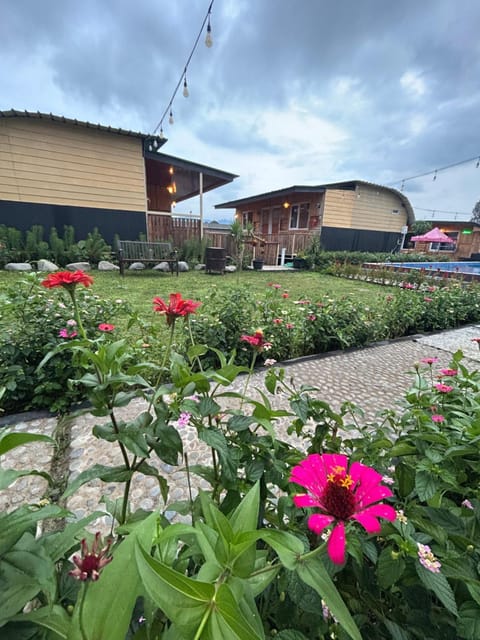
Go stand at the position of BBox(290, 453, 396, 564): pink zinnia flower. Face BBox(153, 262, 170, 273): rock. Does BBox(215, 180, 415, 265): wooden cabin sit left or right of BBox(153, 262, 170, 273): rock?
right

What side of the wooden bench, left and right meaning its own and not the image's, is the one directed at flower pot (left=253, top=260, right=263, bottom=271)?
left

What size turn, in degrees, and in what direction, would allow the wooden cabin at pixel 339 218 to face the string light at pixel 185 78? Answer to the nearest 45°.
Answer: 0° — it already faces it

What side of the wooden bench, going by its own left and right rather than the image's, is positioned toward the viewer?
front

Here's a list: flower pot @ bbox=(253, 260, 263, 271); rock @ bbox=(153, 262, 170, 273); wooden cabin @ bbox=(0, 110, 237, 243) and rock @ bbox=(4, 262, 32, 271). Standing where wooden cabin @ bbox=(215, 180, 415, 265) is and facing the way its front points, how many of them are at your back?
0

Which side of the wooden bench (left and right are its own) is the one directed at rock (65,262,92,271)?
right

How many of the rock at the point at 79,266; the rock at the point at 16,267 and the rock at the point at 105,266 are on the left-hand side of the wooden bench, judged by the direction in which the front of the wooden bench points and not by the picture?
0

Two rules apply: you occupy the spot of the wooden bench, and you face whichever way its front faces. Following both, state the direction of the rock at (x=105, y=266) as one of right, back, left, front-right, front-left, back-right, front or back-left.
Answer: right

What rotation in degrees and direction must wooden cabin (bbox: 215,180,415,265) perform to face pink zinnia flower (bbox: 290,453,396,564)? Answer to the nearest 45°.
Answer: approximately 45° to its left

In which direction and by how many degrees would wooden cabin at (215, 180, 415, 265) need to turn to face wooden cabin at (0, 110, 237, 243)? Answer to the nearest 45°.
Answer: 0° — it already faces it

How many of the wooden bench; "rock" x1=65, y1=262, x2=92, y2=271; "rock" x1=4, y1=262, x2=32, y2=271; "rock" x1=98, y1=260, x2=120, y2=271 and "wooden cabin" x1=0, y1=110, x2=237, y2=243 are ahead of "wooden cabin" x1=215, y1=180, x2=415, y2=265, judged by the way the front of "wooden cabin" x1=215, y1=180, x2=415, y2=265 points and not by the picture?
5

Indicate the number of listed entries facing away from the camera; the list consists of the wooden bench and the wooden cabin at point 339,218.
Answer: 0
